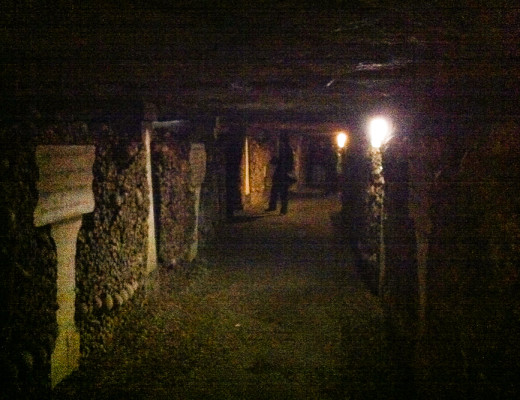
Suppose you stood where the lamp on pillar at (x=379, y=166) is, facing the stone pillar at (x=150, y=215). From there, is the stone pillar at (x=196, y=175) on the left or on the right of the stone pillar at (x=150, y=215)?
right

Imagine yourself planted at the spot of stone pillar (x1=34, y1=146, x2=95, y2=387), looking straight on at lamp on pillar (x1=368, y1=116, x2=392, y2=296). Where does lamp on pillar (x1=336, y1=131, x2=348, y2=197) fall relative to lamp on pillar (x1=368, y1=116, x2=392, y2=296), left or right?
left

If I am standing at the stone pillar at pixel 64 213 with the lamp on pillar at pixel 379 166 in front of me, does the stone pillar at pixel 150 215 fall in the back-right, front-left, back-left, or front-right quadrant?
front-left
